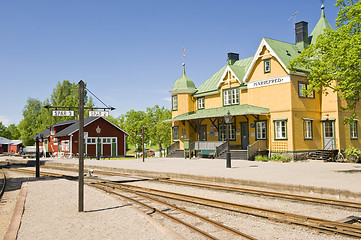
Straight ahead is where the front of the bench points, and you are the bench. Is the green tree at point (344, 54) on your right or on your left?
on your left

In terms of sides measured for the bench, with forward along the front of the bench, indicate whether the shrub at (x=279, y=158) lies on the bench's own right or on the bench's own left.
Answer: on the bench's own left

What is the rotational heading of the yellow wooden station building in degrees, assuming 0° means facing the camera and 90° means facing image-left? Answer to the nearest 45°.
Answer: approximately 45°

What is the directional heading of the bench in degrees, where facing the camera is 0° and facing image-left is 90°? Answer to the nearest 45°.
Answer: approximately 45°

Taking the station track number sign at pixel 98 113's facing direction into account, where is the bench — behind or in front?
behind

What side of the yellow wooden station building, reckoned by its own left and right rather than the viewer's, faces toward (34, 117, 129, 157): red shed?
right

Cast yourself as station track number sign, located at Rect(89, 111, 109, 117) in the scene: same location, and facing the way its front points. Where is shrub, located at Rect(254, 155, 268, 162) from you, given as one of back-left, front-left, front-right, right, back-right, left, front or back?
back-left

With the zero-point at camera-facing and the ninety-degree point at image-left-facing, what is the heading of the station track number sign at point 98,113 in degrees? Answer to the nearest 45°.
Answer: approximately 0°
